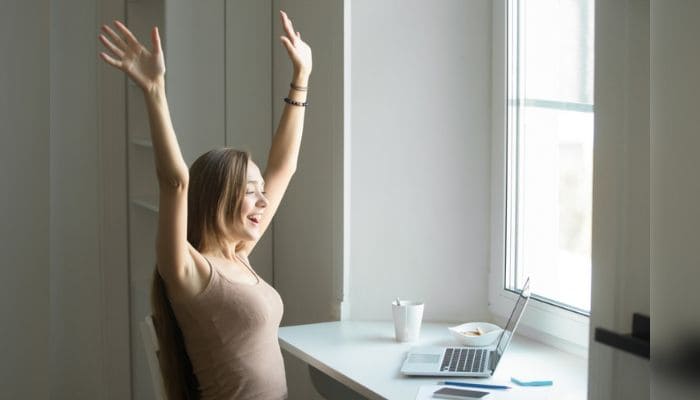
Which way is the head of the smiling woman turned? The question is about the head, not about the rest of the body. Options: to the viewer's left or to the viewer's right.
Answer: to the viewer's right

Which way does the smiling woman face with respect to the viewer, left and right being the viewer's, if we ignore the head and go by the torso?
facing the viewer and to the right of the viewer

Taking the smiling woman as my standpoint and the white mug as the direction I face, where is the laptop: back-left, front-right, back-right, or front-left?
front-right

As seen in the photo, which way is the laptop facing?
to the viewer's left

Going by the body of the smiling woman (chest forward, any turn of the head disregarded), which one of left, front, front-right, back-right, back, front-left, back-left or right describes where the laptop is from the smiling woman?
front-left

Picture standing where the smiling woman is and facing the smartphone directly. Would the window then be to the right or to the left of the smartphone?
left

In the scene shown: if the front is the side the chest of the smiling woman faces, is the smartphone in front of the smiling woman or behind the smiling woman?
in front

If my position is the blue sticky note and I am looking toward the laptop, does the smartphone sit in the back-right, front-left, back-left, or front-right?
front-left

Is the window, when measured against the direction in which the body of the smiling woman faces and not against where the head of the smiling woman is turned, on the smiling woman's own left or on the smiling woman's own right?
on the smiling woman's own left

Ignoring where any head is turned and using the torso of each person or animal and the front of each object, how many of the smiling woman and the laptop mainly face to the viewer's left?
1
